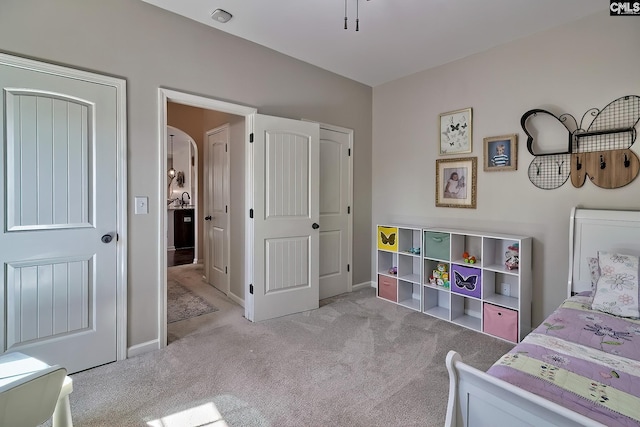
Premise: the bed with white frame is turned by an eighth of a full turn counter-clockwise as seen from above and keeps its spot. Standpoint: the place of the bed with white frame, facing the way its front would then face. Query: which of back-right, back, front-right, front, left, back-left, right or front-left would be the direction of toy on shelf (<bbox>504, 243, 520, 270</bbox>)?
back

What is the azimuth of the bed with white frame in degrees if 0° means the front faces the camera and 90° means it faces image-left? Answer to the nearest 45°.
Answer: approximately 45°

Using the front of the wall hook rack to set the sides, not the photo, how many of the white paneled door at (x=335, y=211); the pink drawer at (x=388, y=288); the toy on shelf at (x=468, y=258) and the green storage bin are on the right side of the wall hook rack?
4

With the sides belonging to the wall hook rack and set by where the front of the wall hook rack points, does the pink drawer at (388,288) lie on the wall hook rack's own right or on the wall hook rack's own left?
on the wall hook rack's own right

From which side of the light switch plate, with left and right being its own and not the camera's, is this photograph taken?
front

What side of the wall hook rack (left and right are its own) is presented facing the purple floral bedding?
front

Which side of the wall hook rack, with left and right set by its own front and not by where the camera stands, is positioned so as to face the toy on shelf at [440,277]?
right

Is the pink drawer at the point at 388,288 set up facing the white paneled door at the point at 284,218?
yes

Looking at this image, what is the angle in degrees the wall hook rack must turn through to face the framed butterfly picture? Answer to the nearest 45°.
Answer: approximately 90° to its right

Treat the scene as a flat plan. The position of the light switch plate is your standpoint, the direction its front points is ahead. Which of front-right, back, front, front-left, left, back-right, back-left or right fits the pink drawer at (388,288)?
left

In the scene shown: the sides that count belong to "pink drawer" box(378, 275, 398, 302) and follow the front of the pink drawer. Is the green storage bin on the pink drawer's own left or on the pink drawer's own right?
on the pink drawer's own left

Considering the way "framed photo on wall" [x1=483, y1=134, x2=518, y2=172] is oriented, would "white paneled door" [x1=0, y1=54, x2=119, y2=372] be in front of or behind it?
in front
